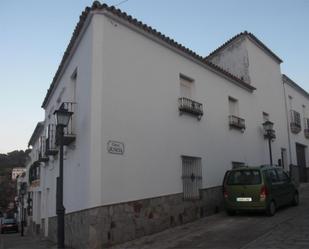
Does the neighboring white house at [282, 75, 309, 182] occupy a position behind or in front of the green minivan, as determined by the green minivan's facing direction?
in front

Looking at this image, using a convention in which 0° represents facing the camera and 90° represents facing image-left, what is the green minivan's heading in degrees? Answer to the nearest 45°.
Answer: approximately 225°

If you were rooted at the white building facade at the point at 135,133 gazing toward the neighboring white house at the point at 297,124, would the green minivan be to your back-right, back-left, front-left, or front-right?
front-right

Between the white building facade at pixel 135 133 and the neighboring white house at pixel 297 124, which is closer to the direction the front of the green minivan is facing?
the neighboring white house
